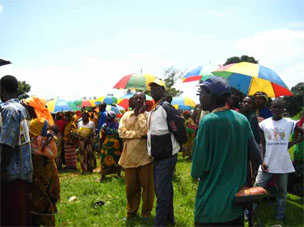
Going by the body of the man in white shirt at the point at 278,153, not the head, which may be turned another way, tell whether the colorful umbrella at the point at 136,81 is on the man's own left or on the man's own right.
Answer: on the man's own right

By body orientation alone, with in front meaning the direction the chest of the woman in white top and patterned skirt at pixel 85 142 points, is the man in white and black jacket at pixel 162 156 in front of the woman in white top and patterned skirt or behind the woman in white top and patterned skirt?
in front

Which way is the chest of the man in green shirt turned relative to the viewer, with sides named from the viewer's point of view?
facing away from the viewer and to the left of the viewer

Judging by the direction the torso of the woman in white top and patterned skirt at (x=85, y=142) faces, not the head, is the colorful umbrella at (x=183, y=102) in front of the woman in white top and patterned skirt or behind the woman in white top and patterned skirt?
behind

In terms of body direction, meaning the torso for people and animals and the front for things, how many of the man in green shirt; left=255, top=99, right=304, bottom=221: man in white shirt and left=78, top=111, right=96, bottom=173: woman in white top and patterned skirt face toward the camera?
2

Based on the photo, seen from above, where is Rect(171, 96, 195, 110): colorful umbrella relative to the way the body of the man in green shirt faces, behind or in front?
in front

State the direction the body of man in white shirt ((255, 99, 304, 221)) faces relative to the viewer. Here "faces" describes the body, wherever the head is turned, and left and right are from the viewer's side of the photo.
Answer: facing the viewer

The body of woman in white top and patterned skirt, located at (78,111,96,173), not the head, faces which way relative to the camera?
toward the camera

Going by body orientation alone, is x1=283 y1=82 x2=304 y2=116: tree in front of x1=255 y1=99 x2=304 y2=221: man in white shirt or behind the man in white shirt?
behind

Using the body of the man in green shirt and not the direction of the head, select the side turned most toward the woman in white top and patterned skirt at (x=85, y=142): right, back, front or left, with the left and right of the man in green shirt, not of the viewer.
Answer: front

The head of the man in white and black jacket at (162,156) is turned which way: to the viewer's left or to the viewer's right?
to the viewer's left
